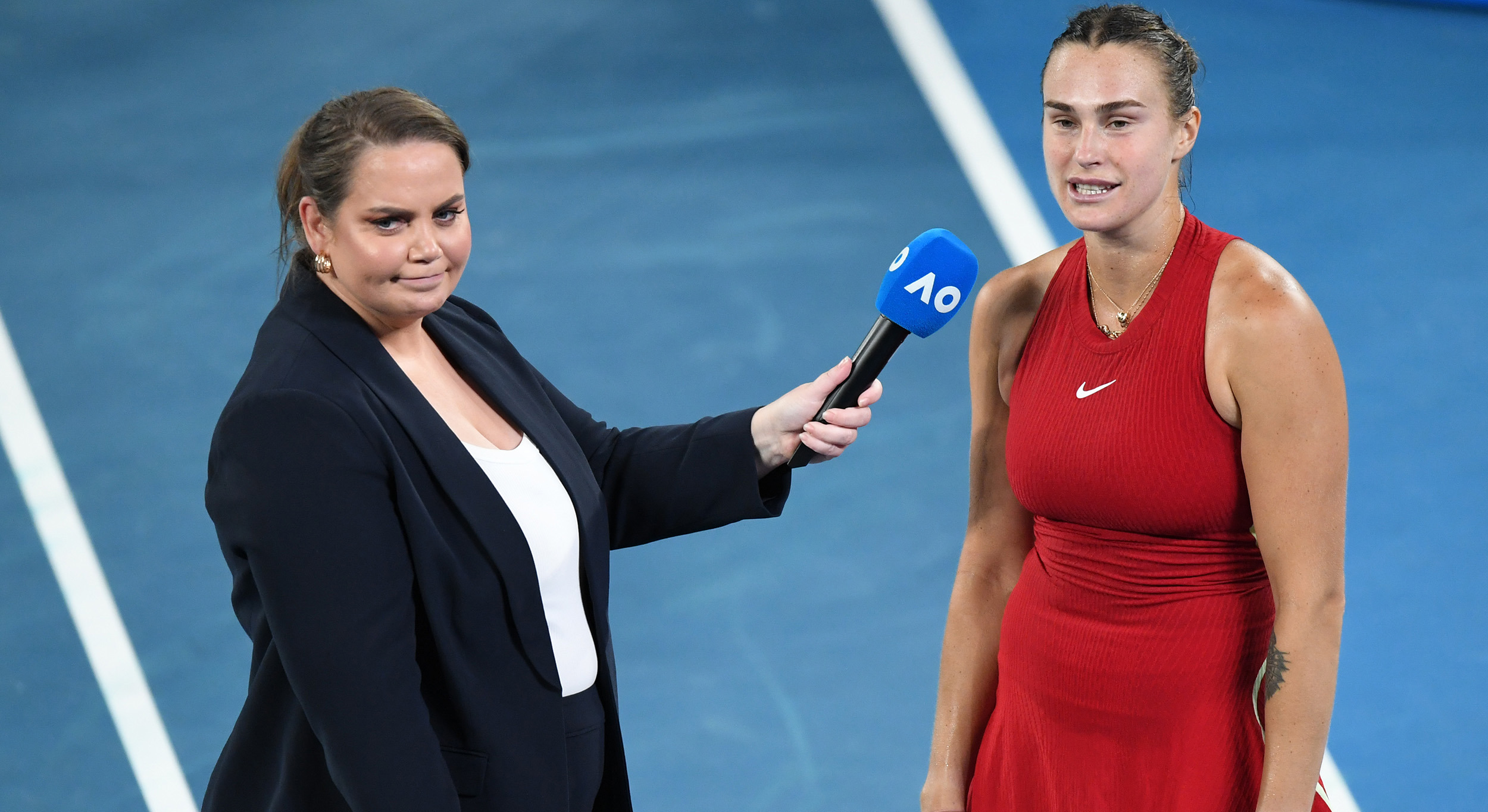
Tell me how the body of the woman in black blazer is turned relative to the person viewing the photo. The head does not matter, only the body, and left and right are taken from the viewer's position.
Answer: facing the viewer and to the right of the viewer

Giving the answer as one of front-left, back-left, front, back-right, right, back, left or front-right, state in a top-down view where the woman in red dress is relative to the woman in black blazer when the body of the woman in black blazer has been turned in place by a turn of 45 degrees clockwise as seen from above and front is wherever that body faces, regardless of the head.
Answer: left
